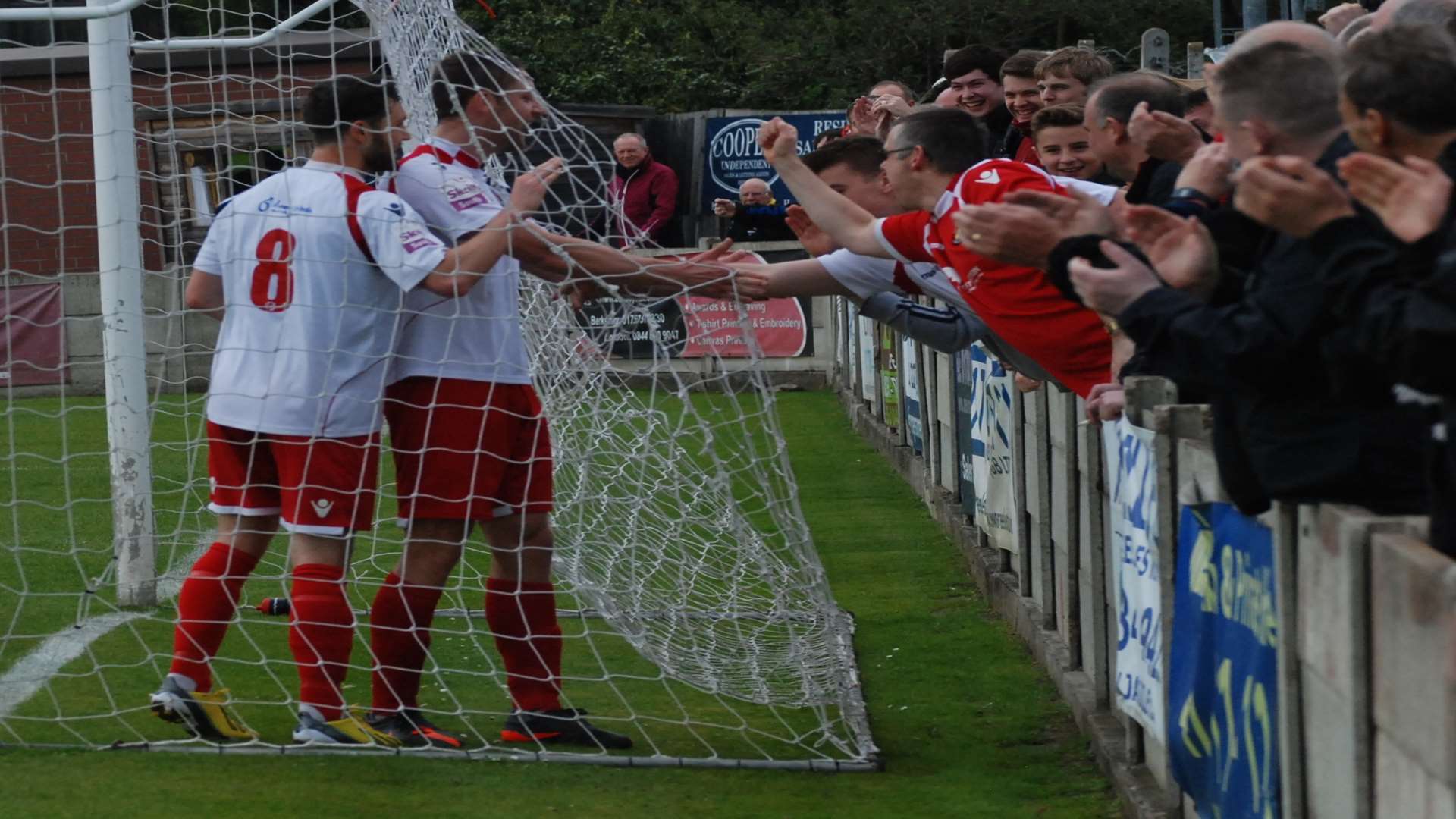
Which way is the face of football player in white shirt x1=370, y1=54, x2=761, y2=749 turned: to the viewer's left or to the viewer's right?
to the viewer's right

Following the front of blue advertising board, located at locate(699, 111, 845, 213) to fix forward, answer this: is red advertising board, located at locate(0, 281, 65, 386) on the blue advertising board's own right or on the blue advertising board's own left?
on the blue advertising board's own right

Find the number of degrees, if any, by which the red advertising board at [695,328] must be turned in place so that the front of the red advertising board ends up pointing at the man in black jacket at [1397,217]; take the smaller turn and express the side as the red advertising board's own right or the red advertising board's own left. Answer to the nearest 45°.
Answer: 0° — it already faces them

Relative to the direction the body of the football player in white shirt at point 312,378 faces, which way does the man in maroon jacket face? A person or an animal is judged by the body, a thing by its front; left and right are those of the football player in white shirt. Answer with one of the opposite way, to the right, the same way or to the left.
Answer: the opposite way

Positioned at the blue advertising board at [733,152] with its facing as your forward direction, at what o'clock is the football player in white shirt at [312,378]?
The football player in white shirt is roughly at 12 o'clock from the blue advertising board.

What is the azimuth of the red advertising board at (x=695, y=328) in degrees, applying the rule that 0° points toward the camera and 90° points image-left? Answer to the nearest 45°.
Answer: approximately 0°
